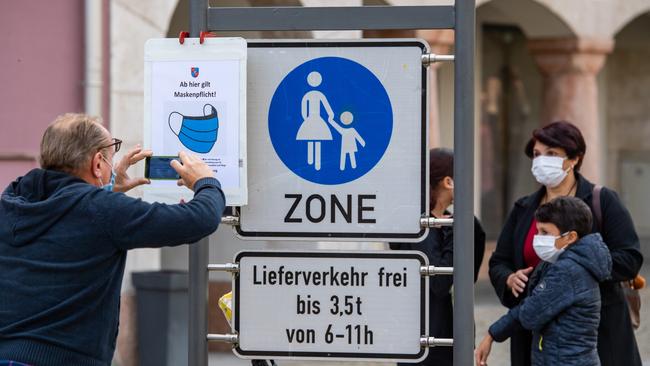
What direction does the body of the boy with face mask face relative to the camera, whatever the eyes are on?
to the viewer's left

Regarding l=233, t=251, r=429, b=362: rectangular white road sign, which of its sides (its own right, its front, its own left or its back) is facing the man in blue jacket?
right

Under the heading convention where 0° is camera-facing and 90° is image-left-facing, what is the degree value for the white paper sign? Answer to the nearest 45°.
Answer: approximately 0°

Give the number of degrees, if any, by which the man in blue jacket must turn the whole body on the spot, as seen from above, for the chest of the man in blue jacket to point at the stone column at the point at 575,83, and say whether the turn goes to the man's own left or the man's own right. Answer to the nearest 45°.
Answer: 0° — they already face it

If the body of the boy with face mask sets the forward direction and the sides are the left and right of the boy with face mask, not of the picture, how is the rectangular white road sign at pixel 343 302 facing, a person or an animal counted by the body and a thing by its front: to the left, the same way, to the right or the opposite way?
to the left

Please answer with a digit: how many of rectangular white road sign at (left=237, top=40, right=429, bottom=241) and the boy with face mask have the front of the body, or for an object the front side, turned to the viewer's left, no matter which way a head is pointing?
1

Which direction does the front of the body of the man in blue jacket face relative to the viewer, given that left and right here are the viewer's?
facing away from the viewer and to the right of the viewer

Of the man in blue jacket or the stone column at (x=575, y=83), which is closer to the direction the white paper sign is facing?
the man in blue jacket

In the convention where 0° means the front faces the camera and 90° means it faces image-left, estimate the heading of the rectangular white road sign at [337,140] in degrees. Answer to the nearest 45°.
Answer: approximately 0°

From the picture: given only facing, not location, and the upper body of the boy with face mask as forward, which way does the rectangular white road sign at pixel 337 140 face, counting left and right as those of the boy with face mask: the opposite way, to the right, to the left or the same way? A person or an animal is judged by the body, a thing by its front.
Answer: to the left

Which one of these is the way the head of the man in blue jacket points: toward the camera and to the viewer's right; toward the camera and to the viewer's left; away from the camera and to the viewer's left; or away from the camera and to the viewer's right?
away from the camera and to the viewer's right
